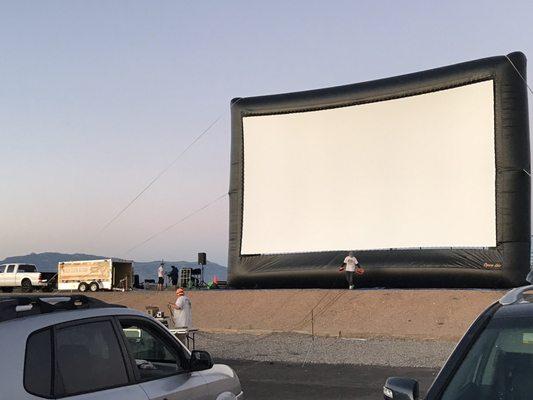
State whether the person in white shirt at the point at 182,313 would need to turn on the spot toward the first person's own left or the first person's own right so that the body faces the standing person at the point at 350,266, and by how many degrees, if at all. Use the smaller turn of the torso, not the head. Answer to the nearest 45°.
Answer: approximately 135° to the first person's own right

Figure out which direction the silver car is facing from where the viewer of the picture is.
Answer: facing away from the viewer and to the right of the viewer

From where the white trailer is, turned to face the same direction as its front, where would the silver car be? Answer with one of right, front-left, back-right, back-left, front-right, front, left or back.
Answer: back-left

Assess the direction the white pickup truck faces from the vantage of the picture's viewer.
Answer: facing away from the viewer and to the left of the viewer

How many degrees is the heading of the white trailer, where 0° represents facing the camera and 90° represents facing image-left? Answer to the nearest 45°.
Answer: approximately 135°

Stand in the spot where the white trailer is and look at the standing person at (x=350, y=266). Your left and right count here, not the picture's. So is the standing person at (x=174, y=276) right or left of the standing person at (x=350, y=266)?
left

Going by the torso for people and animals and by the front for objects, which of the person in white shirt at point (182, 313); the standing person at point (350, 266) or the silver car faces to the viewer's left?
the person in white shirt

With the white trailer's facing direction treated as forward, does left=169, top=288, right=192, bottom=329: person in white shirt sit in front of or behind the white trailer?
behind

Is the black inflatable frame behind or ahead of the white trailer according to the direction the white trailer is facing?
behind

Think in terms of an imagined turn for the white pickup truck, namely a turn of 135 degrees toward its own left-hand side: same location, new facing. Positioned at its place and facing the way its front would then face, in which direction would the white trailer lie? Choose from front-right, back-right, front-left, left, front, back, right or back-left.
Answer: front-left

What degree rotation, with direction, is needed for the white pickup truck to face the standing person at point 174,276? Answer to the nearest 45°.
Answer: approximately 180°

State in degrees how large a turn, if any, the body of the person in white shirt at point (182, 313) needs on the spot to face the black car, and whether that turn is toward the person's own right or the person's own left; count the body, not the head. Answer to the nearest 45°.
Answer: approximately 90° to the person's own left
